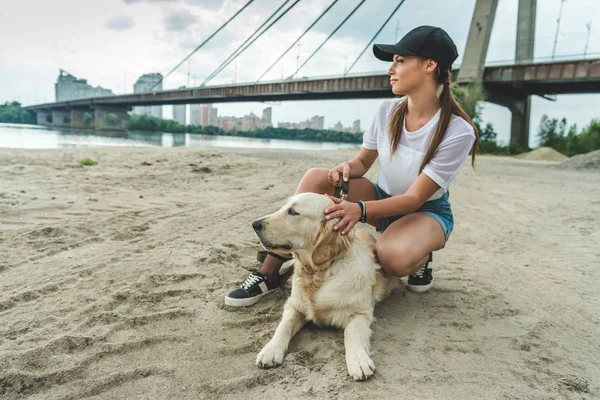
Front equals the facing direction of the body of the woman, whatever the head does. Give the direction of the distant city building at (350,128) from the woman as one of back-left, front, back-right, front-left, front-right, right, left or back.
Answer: back-right

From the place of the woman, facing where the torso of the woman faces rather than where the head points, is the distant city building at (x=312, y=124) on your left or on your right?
on your right

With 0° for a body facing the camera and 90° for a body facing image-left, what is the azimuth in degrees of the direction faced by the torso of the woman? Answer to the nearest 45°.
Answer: approximately 45°

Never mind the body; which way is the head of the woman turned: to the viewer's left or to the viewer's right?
to the viewer's left

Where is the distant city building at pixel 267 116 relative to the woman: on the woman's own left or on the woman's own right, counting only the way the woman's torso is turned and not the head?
on the woman's own right

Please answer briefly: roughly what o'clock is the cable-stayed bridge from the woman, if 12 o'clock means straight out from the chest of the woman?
The cable-stayed bridge is roughly at 5 o'clock from the woman.

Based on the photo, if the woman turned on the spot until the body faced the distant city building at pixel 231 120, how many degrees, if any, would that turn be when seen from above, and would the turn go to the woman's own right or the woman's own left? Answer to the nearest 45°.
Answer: approximately 135° to the woman's own right
